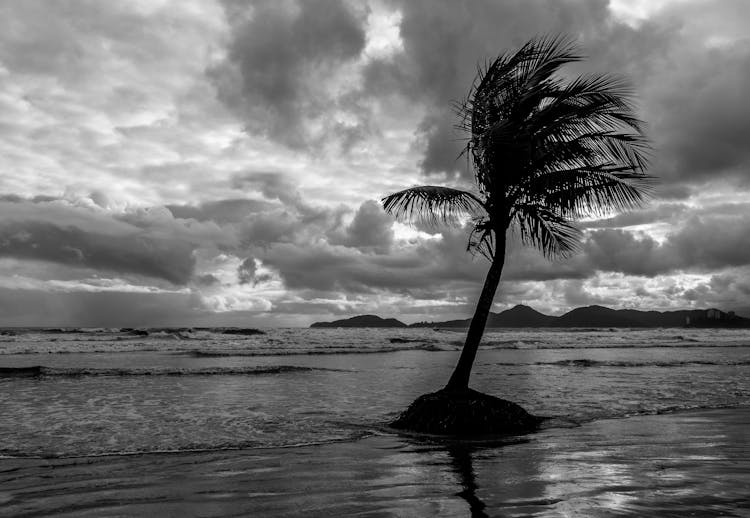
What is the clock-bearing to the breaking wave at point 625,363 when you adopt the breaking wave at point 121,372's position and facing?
the breaking wave at point 625,363 is roughly at 9 o'clock from the breaking wave at point 121,372.

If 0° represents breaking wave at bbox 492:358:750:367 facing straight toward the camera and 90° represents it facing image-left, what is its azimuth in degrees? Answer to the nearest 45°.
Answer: approximately 0°

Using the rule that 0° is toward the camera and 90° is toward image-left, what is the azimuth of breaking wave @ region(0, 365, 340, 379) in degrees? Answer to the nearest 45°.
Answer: approximately 0°

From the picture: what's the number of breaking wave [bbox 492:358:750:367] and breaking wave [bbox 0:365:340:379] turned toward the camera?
2

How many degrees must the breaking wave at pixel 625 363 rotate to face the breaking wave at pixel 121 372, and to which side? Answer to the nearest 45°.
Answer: approximately 45° to its right
